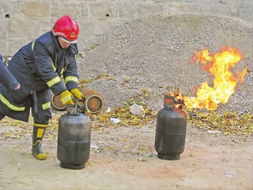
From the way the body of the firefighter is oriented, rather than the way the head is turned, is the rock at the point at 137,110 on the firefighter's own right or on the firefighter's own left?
on the firefighter's own left

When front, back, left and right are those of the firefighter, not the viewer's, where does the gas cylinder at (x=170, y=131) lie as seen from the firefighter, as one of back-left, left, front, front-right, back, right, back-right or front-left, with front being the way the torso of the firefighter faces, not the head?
front-left

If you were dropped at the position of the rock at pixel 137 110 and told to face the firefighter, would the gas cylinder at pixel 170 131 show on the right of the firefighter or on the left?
left

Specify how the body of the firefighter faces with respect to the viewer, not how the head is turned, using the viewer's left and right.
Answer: facing the viewer and to the right of the viewer

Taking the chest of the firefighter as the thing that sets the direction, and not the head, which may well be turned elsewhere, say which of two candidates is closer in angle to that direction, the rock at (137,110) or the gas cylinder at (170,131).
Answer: the gas cylinder

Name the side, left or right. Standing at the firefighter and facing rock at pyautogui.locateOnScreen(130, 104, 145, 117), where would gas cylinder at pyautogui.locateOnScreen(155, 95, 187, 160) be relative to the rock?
right
